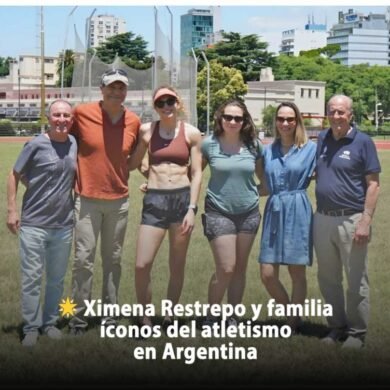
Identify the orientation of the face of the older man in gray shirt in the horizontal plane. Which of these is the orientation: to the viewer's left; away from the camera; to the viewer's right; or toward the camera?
toward the camera

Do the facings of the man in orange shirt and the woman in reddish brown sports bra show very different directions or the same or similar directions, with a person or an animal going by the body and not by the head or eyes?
same or similar directions

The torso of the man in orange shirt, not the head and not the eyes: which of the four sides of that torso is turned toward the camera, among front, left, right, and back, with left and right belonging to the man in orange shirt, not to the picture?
front

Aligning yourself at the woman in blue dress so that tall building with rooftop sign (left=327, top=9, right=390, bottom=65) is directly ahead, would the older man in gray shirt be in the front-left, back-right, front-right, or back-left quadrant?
back-left

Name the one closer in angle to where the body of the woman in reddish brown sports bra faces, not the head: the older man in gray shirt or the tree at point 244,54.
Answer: the older man in gray shirt

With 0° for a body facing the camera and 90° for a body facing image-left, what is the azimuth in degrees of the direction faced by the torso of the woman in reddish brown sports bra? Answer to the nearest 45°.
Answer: approximately 0°

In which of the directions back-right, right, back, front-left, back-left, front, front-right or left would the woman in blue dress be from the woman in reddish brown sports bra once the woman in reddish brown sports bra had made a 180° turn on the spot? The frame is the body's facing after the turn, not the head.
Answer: right

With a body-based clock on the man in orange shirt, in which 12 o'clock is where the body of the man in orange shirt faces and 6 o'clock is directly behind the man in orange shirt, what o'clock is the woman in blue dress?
The woman in blue dress is roughly at 9 o'clock from the man in orange shirt.

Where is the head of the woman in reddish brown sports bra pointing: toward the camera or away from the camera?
toward the camera

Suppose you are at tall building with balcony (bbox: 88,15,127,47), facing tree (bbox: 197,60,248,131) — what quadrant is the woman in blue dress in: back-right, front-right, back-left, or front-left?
front-right

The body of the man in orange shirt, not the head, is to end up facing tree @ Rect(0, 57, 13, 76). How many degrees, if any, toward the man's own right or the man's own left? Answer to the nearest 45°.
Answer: approximately 135° to the man's own right

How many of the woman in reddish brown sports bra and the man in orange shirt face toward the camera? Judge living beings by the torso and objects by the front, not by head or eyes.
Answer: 2
